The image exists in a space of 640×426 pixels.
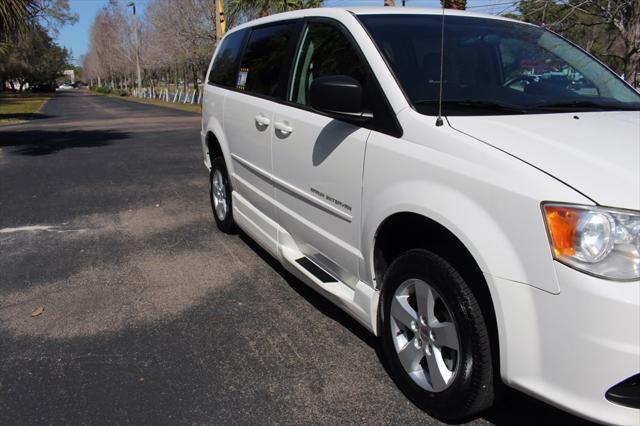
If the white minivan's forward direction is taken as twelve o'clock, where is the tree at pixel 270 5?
The tree is roughly at 7 o'clock from the white minivan.

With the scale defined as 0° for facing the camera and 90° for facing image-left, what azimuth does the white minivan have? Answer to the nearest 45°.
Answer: approximately 315°

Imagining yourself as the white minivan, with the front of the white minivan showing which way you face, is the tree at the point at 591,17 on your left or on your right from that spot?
on your left

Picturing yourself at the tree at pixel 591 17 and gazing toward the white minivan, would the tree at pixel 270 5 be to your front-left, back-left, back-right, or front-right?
back-right
